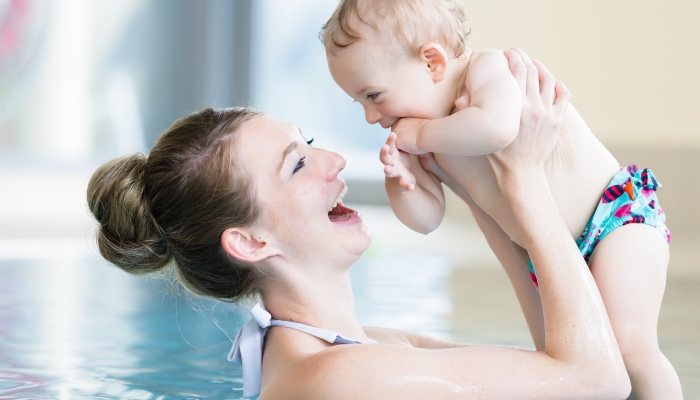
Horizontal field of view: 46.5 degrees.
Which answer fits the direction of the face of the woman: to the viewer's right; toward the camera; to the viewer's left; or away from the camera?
to the viewer's right

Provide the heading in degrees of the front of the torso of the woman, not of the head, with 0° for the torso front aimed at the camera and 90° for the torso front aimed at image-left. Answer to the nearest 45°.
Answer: approximately 270°
